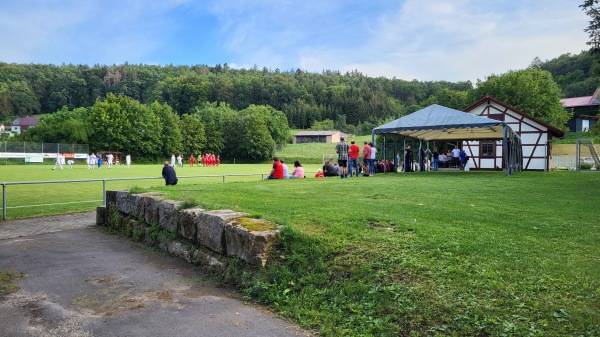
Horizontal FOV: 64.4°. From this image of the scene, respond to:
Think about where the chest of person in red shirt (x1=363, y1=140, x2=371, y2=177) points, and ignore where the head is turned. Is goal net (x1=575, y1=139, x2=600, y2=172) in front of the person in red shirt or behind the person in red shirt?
behind

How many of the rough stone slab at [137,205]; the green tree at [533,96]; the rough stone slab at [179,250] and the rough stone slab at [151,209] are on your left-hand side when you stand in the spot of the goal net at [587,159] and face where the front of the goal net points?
3

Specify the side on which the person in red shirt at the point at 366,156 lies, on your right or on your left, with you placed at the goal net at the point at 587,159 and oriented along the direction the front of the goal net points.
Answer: on your left

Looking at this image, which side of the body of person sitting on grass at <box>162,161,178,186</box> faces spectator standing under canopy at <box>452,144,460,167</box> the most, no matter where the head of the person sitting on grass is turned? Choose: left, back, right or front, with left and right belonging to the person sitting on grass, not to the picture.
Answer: right

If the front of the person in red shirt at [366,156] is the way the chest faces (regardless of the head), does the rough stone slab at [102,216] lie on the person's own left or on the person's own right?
on the person's own left

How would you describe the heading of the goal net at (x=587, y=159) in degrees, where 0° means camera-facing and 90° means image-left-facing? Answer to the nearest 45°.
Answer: approximately 90°

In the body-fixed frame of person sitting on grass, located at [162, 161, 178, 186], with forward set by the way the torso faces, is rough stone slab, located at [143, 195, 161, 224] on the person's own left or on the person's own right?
on the person's own left

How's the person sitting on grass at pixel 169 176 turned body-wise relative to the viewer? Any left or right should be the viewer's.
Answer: facing away from the viewer and to the left of the viewer

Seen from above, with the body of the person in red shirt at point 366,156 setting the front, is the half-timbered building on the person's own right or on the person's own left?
on the person's own right

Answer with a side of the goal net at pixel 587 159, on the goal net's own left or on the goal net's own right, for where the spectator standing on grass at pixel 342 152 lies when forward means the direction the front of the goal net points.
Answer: on the goal net's own left

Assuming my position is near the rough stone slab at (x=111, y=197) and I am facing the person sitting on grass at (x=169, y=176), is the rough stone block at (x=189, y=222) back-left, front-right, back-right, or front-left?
back-right
